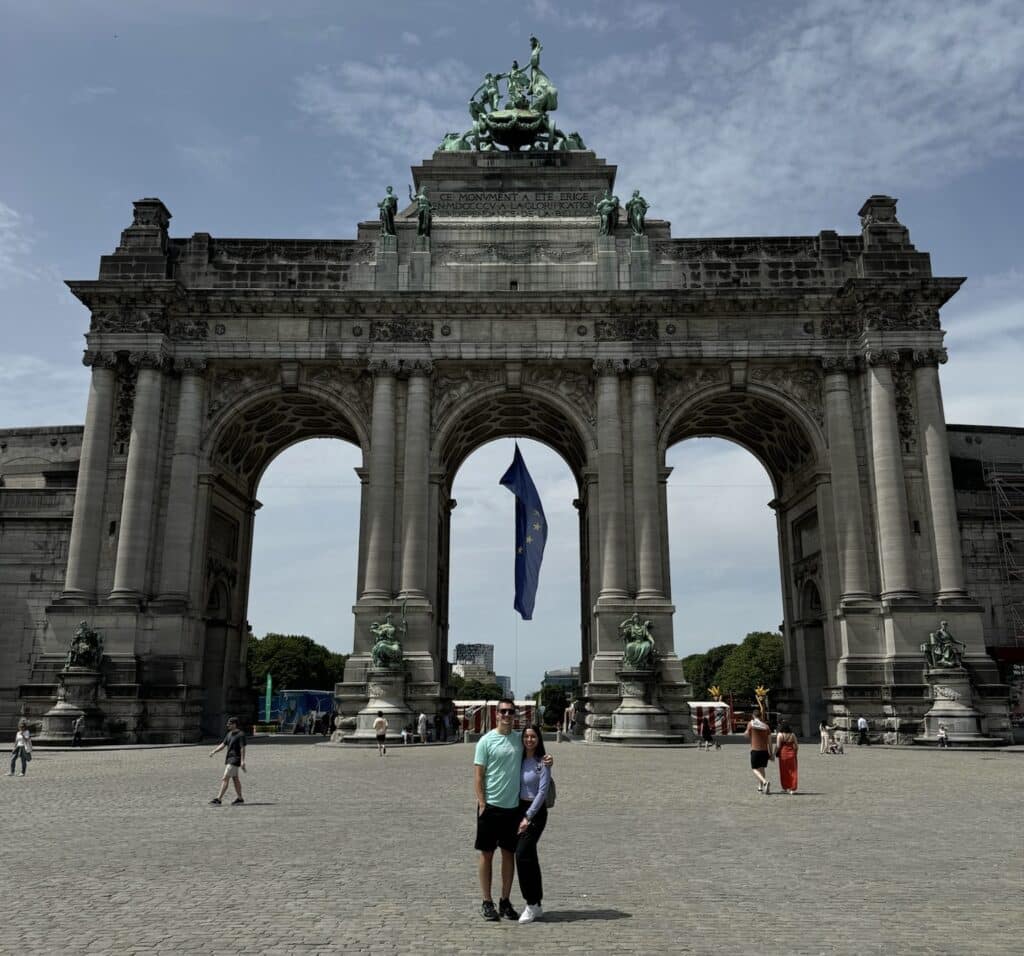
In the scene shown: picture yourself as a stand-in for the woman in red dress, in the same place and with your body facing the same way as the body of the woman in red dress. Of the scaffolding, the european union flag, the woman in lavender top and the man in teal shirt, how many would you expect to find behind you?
2
